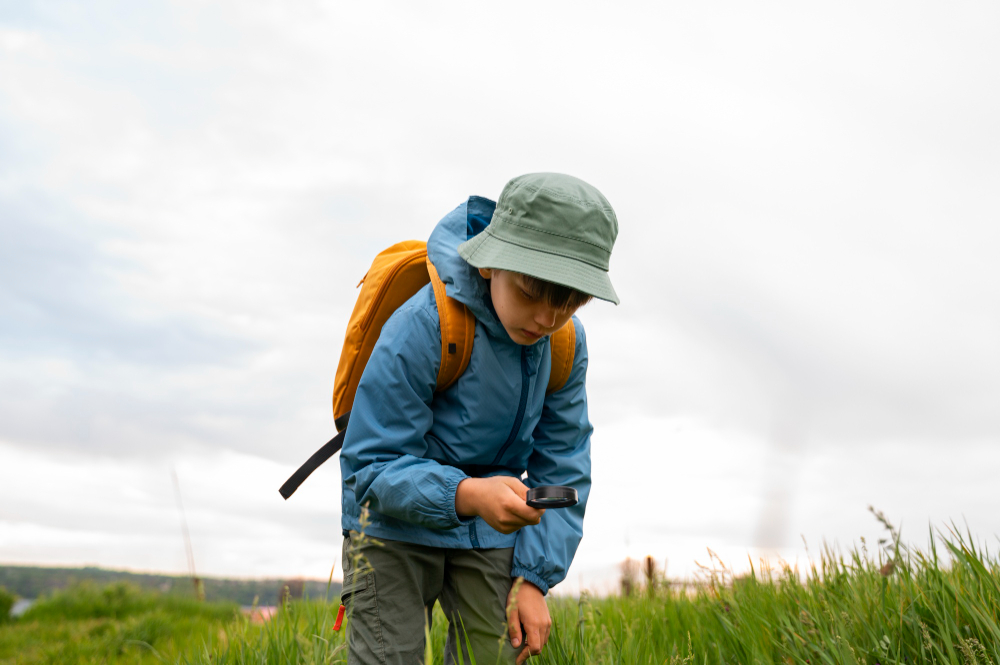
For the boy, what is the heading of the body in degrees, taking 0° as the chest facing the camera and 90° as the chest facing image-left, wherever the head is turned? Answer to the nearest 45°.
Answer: approximately 315°
